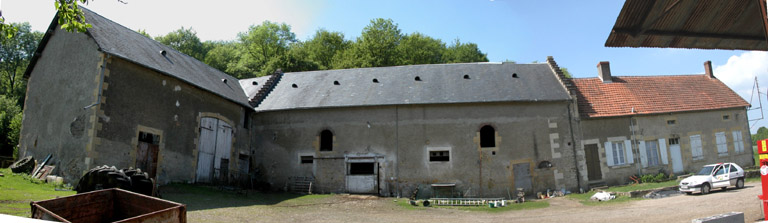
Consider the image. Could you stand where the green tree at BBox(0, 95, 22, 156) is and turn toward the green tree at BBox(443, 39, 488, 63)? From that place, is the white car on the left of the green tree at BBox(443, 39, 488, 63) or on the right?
right

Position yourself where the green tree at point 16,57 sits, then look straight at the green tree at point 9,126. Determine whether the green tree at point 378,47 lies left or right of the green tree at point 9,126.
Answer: left

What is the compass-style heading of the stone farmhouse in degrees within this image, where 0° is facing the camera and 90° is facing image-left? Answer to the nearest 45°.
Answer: approximately 0°

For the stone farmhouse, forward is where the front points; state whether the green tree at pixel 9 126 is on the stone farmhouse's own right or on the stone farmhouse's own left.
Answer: on the stone farmhouse's own right

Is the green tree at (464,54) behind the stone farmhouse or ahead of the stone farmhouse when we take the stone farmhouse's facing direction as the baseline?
behind

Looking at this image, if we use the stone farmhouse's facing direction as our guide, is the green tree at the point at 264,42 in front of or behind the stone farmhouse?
behind

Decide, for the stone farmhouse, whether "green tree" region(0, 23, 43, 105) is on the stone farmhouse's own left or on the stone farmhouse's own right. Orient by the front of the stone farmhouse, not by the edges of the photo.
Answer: on the stone farmhouse's own right

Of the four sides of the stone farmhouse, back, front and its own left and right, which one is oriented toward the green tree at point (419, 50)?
back

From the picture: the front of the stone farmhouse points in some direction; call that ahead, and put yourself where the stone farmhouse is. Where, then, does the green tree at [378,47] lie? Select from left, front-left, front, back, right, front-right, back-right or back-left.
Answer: back

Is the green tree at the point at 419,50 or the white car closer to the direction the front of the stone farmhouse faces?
the white car
